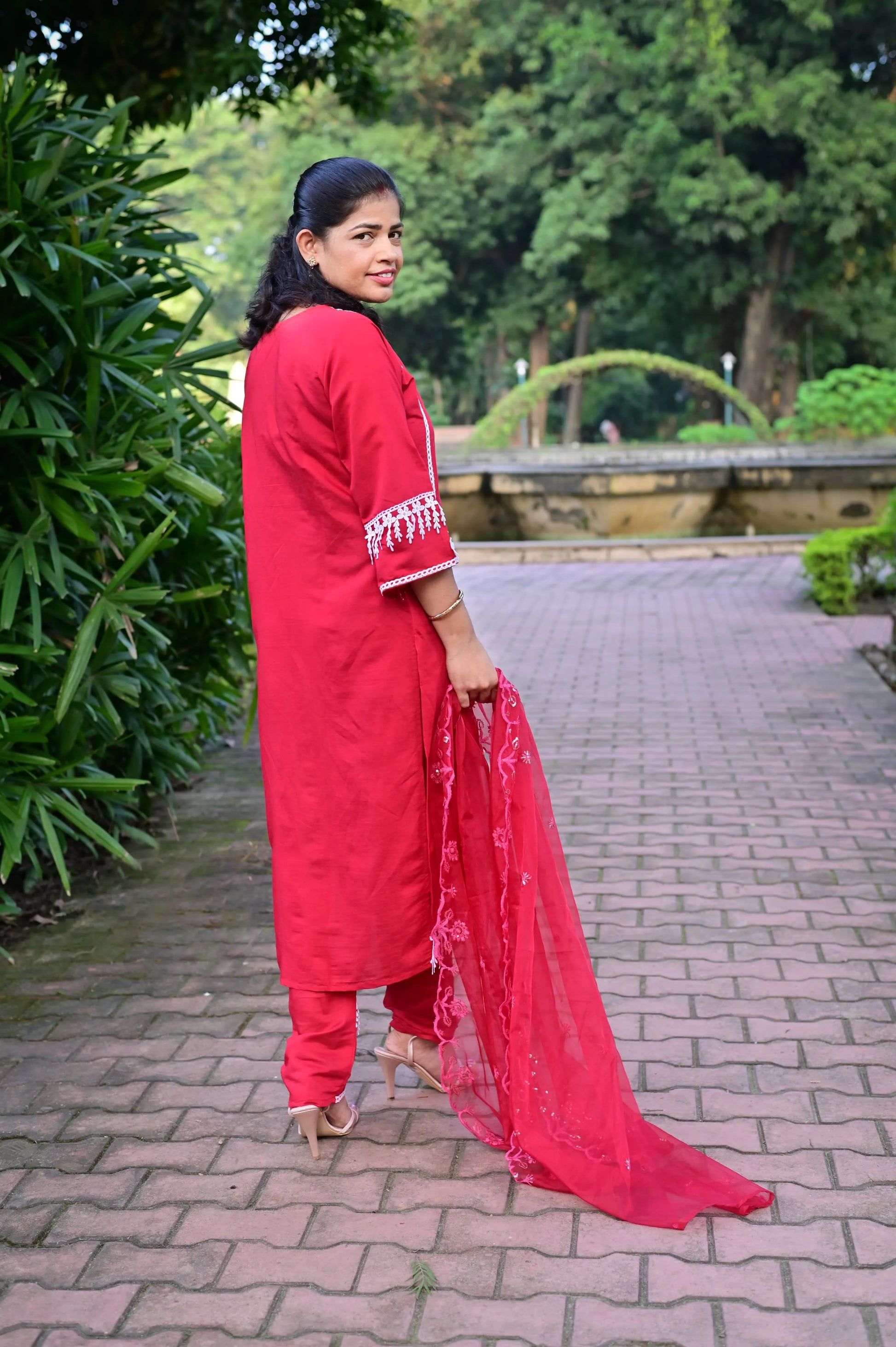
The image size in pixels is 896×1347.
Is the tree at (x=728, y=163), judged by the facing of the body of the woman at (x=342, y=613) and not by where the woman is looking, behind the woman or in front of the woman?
in front

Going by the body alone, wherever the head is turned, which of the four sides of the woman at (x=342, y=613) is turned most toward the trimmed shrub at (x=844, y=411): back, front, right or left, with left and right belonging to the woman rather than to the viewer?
front

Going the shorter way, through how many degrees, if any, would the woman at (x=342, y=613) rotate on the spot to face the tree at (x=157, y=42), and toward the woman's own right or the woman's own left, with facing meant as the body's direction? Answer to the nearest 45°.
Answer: approximately 45° to the woman's own left

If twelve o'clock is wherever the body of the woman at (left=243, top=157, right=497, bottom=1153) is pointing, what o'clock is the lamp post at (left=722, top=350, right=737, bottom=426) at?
The lamp post is roughly at 11 o'clock from the woman.

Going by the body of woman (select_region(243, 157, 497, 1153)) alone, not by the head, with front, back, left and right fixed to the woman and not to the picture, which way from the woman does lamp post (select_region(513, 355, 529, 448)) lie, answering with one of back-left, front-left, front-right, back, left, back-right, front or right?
front-left

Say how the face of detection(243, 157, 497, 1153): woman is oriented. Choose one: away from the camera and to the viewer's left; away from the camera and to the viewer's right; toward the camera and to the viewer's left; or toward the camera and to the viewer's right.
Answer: toward the camera and to the viewer's right

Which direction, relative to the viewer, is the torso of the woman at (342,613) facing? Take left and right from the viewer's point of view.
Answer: facing away from the viewer and to the right of the viewer

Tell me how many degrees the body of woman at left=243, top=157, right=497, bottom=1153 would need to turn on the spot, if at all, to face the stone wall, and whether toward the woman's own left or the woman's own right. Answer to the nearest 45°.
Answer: approximately 45° to the woman's own left

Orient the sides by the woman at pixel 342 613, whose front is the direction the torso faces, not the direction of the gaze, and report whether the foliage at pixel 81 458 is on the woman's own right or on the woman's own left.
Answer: on the woman's own left
